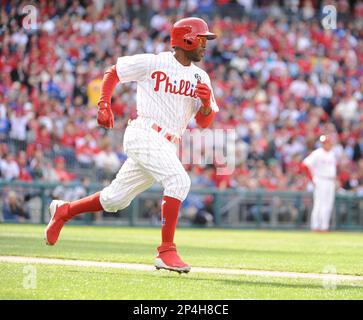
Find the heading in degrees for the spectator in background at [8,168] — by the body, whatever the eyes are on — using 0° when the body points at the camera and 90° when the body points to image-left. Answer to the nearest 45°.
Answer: approximately 0°

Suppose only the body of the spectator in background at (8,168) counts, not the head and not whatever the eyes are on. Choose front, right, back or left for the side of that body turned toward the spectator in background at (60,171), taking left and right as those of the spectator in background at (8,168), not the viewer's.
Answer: left

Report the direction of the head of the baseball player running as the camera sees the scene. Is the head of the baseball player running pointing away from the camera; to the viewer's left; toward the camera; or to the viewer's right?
to the viewer's right

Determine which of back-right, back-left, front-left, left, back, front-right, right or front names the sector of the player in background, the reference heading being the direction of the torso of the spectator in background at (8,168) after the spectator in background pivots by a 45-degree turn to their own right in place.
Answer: back-left

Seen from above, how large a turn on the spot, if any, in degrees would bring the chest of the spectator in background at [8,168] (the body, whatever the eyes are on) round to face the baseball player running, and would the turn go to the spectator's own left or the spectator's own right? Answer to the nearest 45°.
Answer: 0° — they already face them

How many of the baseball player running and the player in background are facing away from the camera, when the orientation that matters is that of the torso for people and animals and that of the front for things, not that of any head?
0

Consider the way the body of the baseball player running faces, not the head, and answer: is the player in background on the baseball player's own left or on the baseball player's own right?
on the baseball player's own left

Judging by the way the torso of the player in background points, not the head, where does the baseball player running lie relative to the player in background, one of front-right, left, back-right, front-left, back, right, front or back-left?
front-right
